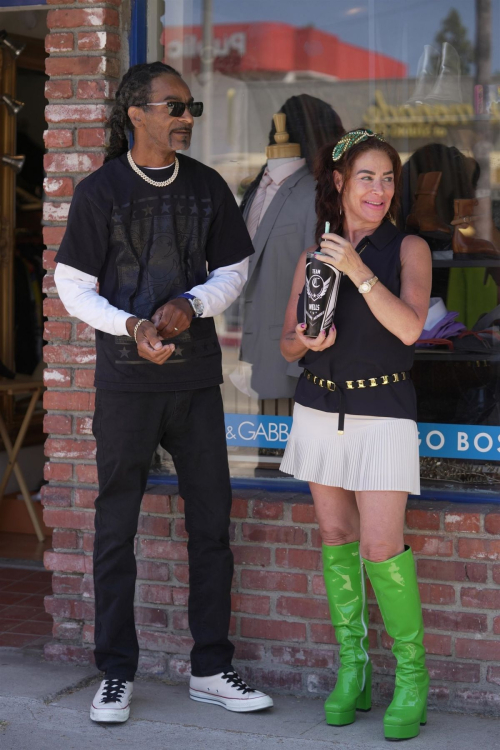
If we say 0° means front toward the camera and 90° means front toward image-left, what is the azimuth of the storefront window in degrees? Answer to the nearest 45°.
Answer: approximately 0°

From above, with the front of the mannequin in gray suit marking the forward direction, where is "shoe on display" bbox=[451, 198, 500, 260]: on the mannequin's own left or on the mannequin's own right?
on the mannequin's own left

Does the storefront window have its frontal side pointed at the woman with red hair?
yes

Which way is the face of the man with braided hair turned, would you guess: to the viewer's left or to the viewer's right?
to the viewer's right

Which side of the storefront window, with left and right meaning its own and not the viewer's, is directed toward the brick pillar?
right

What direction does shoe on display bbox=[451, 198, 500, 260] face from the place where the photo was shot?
facing to the right of the viewer

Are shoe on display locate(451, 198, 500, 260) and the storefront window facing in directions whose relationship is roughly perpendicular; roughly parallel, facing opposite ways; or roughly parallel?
roughly perpendicular
